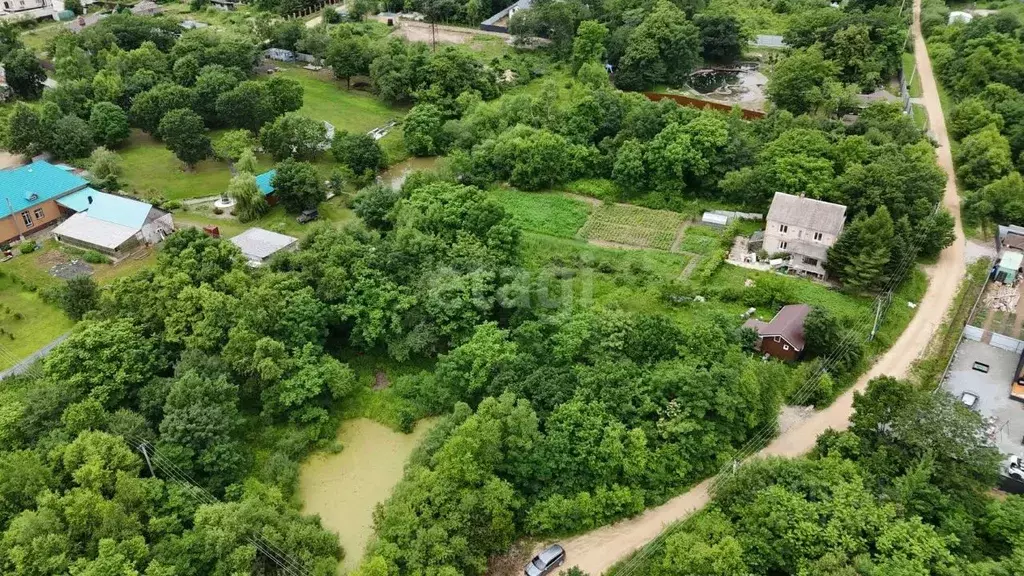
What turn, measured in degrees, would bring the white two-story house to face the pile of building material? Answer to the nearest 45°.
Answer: approximately 90° to its left

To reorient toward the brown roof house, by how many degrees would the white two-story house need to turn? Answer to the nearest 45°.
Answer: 0° — it already faces it

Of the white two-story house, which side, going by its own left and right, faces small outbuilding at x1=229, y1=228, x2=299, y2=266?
right

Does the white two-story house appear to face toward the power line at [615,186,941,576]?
yes

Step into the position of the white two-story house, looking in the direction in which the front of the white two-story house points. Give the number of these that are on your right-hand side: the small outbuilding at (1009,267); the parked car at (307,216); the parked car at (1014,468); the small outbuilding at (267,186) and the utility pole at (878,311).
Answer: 2

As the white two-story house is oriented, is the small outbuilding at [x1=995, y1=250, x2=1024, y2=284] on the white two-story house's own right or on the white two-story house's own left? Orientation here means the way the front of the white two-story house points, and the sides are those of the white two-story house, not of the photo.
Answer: on the white two-story house's own left

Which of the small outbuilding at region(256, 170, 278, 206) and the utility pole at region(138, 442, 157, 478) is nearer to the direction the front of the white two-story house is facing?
the utility pole

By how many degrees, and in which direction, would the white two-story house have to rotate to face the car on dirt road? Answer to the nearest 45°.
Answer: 0° — it already faces it

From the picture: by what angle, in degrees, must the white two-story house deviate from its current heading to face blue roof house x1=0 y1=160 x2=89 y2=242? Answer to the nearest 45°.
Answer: approximately 90° to its right

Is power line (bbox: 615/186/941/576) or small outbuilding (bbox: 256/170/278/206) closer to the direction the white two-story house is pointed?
the power line

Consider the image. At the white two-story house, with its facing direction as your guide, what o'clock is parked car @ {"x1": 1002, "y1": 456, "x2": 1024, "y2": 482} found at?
The parked car is roughly at 11 o'clock from the white two-story house.

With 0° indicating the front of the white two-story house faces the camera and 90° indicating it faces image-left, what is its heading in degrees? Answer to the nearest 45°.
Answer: approximately 0°

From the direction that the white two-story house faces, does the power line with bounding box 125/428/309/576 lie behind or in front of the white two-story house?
in front

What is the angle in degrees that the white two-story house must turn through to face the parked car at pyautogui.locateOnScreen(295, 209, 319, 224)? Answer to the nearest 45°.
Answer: approximately 90° to its right

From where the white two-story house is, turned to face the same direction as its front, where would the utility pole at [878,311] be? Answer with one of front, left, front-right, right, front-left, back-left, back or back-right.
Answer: front-left

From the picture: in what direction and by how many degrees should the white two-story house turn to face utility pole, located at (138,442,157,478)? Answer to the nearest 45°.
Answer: approximately 45° to its right
